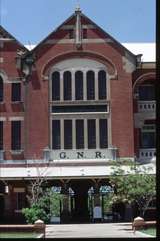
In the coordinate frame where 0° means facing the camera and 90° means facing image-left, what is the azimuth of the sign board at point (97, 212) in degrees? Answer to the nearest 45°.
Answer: approximately 0°

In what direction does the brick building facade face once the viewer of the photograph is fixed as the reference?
facing the viewer

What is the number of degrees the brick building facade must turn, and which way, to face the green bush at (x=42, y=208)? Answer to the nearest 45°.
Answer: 0° — it already faces it

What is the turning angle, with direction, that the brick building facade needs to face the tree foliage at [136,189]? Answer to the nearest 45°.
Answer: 0° — it already faces it

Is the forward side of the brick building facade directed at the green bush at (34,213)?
no
